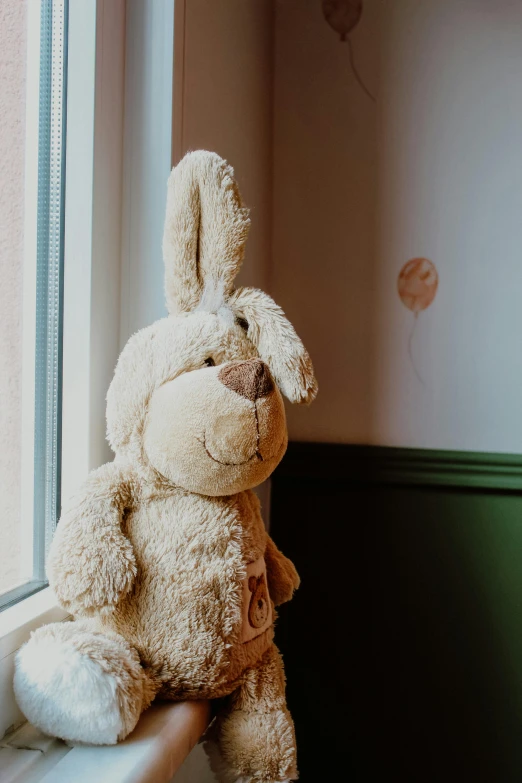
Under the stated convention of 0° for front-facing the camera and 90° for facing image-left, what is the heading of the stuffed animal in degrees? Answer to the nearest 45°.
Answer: approximately 315°
